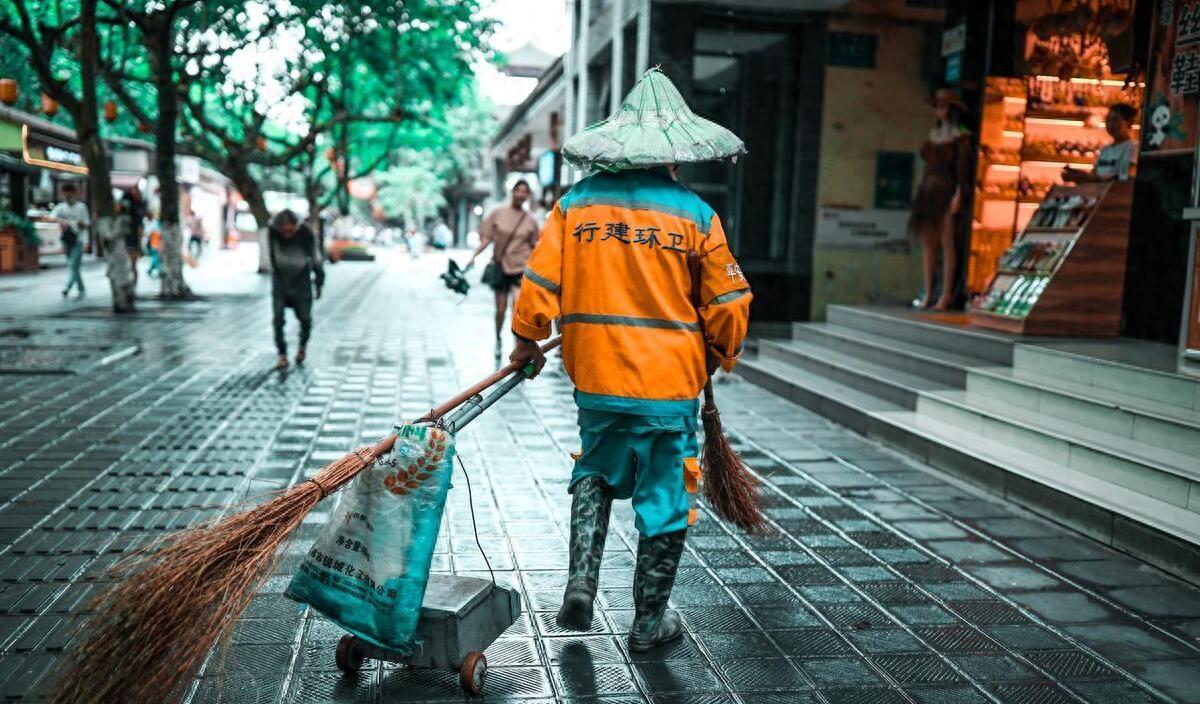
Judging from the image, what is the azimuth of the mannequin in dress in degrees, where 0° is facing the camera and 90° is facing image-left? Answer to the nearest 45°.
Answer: approximately 45°

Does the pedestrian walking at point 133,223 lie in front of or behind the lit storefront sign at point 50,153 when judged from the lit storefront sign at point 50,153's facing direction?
in front

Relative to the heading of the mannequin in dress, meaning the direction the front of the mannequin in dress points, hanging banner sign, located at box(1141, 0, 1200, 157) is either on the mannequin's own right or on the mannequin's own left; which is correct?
on the mannequin's own left

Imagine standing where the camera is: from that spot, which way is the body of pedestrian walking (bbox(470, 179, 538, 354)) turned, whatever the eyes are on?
toward the camera

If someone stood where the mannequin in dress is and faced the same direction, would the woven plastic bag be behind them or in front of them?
in front

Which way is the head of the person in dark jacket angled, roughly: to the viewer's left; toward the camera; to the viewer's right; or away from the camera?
toward the camera

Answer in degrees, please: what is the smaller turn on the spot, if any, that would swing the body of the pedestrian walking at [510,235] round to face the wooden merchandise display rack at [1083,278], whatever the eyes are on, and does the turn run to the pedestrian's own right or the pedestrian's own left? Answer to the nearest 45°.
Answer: approximately 45° to the pedestrian's own left

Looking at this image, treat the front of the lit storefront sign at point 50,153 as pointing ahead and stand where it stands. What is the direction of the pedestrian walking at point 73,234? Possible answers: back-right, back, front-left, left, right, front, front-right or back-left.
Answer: front-right

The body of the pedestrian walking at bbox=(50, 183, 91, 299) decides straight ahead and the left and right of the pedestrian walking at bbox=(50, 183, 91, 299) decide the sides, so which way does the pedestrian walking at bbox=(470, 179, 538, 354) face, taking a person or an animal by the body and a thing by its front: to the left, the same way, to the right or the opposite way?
the same way

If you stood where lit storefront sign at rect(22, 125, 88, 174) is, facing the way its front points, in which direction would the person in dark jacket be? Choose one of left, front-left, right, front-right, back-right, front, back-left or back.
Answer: front-right

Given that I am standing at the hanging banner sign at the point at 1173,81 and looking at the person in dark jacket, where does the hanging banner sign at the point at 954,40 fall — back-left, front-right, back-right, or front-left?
front-right

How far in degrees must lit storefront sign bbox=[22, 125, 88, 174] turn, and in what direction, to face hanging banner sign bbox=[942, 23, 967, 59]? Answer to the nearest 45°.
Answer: approximately 45° to its right

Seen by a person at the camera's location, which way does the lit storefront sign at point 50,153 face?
facing the viewer and to the right of the viewer

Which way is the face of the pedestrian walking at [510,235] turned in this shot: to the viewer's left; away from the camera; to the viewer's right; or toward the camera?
toward the camera

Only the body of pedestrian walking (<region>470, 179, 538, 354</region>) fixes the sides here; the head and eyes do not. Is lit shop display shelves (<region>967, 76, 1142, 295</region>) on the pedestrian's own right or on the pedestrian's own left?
on the pedestrian's own left

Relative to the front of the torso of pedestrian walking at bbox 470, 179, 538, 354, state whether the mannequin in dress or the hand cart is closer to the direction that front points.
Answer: the hand cart

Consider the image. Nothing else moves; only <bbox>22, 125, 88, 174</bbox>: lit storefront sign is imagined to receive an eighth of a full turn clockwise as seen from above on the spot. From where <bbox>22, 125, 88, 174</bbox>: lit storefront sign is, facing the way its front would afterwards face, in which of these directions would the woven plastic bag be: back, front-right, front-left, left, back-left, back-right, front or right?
front

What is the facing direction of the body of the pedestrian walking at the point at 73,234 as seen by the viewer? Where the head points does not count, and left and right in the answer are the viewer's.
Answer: facing the viewer

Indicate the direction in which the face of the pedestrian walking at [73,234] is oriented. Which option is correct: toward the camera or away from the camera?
toward the camera

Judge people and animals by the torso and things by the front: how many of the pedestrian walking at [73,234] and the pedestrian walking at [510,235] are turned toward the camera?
2

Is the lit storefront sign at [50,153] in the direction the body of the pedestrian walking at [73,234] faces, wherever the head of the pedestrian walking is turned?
no
